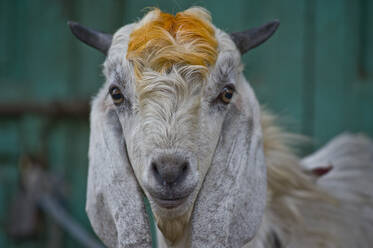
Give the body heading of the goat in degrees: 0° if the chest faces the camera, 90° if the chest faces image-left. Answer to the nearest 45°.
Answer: approximately 45°
